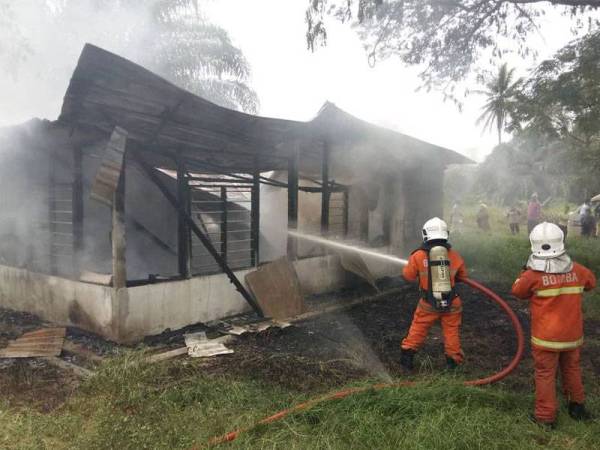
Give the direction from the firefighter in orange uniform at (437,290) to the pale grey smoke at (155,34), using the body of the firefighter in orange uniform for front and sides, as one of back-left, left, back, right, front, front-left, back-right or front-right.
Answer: front-left

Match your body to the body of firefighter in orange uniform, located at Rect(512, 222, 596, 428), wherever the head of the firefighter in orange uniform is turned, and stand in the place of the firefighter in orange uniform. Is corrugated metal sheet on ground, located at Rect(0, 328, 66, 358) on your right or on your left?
on your left

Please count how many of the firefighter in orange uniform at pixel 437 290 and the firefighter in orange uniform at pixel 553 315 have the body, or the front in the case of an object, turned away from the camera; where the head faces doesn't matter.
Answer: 2

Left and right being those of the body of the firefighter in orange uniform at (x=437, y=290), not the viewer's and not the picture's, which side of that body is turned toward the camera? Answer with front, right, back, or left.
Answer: back

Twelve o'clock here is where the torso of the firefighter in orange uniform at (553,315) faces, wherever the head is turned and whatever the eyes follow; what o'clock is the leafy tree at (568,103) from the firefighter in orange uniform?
The leafy tree is roughly at 12 o'clock from the firefighter in orange uniform.

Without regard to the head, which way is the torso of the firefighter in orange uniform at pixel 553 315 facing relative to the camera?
away from the camera

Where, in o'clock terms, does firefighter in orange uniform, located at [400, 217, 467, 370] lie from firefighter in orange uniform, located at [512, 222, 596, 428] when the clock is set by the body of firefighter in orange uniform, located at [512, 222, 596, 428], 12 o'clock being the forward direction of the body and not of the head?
firefighter in orange uniform, located at [400, 217, 467, 370] is roughly at 10 o'clock from firefighter in orange uniform, located at [512, 222, 596, 428].

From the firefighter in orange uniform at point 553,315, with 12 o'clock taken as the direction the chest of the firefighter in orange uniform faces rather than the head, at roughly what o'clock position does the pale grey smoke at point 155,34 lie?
The pale grey smoke is roughly at 10 o'clock from the firefighter in orange uniform.

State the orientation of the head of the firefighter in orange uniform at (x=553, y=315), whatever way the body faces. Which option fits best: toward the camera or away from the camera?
away from the camera

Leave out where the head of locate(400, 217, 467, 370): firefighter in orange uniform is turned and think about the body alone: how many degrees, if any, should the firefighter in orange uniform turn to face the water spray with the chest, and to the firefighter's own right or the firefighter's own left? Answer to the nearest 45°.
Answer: approximately 45° to the firefighter's own left

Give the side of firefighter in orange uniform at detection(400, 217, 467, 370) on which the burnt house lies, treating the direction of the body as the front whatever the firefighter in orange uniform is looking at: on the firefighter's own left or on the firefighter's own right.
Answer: on the firefighter's own left
